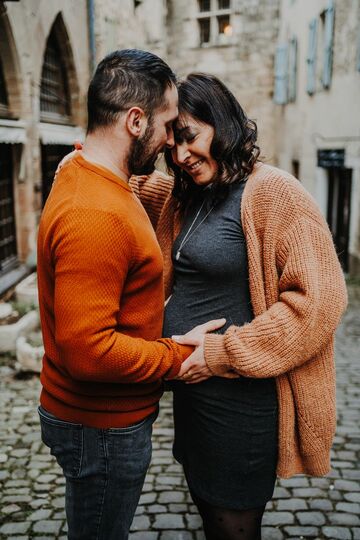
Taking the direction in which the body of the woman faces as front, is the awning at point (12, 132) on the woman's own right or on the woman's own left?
on the woman's own right

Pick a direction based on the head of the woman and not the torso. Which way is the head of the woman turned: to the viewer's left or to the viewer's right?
to the viewer's left

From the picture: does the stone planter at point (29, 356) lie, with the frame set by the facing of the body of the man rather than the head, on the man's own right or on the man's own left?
on the man's own left

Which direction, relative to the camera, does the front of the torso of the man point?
to the viewer's right

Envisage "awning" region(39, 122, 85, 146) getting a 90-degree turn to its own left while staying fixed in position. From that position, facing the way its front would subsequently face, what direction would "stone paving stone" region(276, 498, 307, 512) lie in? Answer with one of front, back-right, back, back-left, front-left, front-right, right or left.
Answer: back-right

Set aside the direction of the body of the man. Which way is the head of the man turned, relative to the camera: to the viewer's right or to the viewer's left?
to the viewer's right

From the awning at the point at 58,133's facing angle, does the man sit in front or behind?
in front

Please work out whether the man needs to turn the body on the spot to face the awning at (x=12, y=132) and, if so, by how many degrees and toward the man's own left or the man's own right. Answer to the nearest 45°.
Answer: approximately 90° to the man's own left

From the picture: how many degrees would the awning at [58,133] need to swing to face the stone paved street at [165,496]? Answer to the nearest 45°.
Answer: approximately 45° to its right

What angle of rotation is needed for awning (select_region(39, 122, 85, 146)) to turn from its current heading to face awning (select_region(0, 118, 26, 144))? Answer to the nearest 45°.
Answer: approximately 45° to its right

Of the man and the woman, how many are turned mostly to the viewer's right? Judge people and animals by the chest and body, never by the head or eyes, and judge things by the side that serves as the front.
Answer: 1

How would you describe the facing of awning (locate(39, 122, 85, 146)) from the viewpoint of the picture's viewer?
facing the viewer and to the right of the viewer
